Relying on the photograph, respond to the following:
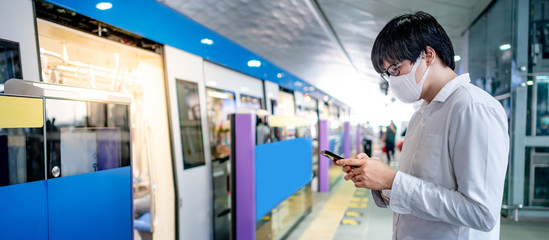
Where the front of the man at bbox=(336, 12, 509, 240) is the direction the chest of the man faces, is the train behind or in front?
in front

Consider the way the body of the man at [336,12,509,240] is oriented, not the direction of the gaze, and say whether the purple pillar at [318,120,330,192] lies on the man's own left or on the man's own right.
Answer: on the man's own right

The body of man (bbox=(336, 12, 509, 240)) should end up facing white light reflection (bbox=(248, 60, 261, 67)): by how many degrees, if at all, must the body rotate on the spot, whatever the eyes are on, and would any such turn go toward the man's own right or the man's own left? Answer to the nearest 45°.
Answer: approximately 45° to the man's own right

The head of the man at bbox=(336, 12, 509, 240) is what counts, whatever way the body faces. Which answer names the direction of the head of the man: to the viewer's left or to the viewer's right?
to the viewer's left

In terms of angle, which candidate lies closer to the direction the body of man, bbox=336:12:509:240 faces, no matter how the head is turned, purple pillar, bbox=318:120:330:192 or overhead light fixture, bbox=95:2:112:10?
the overhead light fixture

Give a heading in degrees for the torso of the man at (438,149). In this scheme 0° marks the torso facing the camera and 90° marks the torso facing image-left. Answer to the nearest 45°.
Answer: approximately 90°
